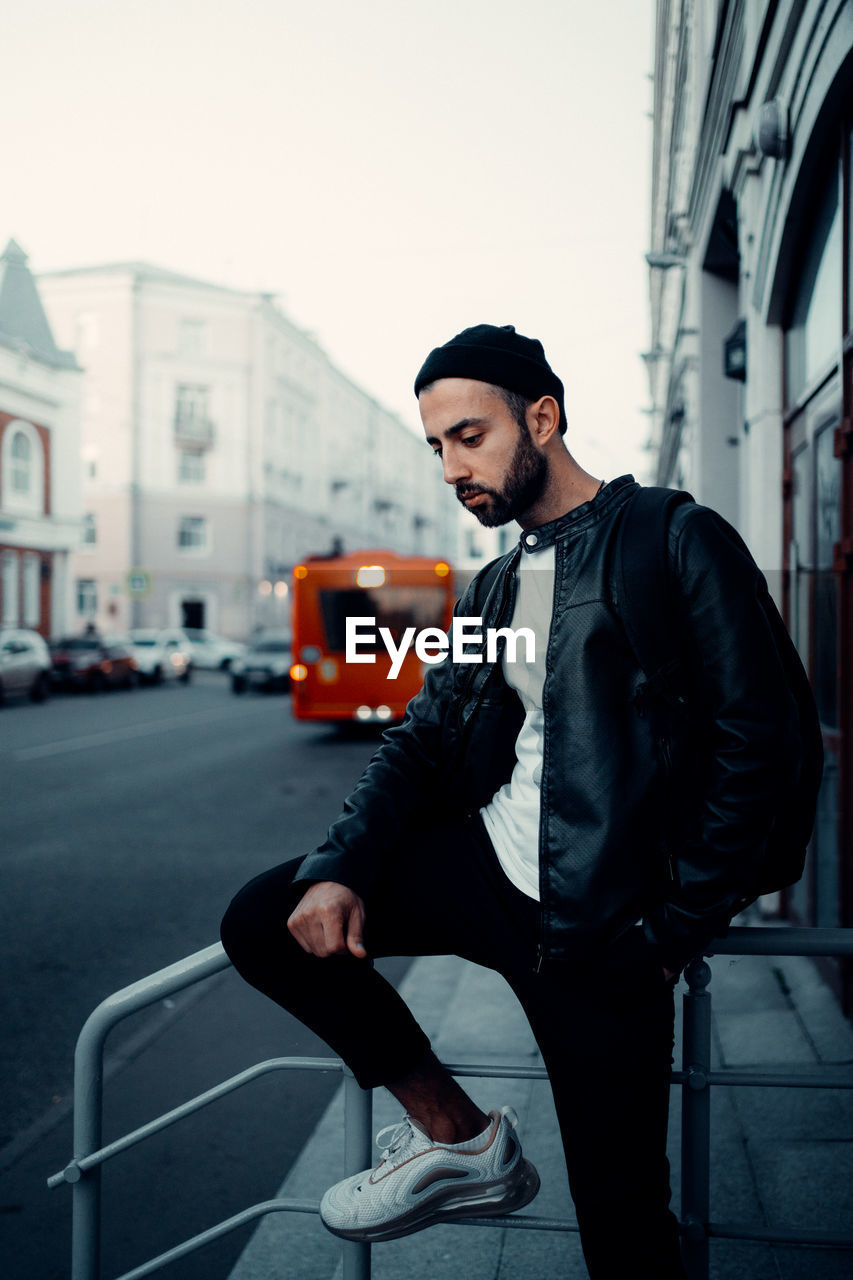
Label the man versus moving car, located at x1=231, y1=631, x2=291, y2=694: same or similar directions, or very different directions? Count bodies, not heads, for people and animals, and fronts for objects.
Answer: same or similar directions

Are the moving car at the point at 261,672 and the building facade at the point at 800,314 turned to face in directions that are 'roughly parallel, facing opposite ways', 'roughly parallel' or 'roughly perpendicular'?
roughly perpendicular

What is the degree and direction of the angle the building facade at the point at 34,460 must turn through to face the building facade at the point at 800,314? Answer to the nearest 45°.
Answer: approximately 45° to its right

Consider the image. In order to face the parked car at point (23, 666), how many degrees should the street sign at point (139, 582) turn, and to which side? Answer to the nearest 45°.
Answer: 0° — it already faces it

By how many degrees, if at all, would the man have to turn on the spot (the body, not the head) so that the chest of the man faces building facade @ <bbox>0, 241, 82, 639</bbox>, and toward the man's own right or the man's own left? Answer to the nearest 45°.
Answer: approximately 90° to the man's own right

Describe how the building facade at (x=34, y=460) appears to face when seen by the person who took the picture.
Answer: facing the viewer and to the right of the viewer

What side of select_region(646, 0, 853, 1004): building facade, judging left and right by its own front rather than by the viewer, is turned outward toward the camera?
left

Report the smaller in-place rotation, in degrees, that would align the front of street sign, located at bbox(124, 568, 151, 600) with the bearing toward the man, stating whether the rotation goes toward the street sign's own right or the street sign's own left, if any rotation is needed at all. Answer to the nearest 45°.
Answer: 0° — it already faces them

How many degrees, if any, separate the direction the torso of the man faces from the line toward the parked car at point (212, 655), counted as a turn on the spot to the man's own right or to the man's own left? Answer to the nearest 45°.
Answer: approximately 135° to the man's own right

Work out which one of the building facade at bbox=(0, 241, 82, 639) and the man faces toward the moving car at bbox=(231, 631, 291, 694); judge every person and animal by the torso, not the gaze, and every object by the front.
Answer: the building facade

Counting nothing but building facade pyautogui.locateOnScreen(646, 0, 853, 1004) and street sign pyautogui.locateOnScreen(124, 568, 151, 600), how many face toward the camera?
1

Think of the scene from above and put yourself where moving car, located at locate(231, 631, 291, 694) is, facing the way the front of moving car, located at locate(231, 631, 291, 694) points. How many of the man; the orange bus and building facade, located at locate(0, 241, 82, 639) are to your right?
1

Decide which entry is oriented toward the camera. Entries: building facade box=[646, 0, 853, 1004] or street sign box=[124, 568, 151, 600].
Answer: the street sign

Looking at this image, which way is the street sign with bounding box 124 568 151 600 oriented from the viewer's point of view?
toward the camera

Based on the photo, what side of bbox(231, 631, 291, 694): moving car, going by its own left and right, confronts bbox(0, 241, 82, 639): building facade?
right
